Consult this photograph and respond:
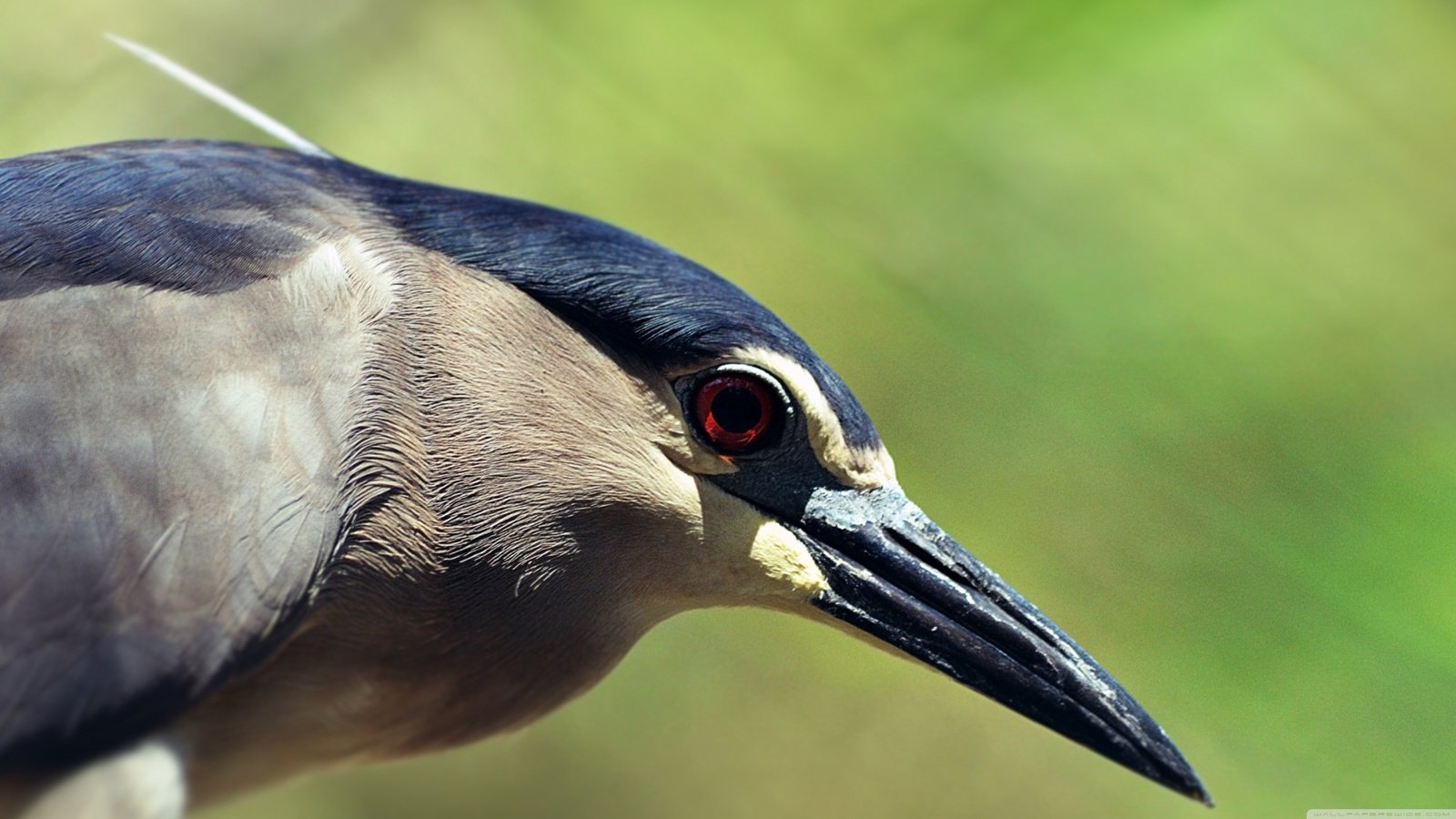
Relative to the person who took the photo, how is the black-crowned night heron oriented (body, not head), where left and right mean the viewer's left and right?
facing to the right of the viewer
